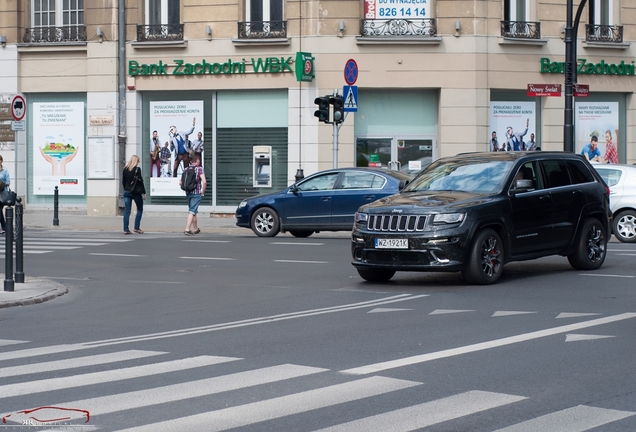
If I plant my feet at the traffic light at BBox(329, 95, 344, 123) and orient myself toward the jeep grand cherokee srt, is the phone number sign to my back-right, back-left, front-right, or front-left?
back-left

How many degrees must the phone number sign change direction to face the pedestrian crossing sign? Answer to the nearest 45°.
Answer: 0° — it already faces it

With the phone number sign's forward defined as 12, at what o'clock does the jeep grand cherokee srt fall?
The jeep grand cherokee srt is roughly at 12 o'clock from the phone number sign.

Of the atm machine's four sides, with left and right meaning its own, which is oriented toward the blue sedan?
front

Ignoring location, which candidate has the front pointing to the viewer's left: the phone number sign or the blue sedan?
the blue sedan

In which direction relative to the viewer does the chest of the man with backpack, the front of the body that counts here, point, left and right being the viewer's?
facing away from the viewer and to the right of the viewer

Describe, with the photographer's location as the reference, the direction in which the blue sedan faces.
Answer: facing to the left of the viewer

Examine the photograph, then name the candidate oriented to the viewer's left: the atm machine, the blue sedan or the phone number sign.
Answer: the blue sedan

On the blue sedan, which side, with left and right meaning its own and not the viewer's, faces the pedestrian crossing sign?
right
